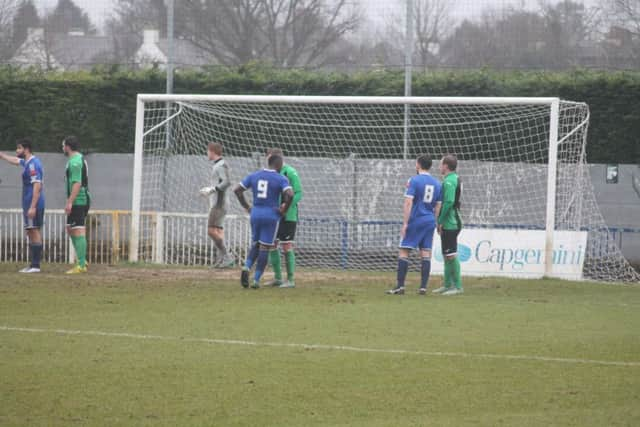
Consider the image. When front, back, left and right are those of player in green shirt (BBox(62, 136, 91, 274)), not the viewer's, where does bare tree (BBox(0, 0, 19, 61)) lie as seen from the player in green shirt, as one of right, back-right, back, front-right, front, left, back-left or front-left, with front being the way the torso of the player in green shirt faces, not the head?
right

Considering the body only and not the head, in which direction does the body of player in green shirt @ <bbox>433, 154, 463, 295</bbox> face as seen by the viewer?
to the viewer's left

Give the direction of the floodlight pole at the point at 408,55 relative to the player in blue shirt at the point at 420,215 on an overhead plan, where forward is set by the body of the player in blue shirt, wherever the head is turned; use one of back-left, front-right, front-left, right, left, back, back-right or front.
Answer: front-right

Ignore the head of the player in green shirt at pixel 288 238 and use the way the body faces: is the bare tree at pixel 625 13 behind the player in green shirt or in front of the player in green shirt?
behind

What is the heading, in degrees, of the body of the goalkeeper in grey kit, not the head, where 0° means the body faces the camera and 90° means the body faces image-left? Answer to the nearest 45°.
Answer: approximately 90°

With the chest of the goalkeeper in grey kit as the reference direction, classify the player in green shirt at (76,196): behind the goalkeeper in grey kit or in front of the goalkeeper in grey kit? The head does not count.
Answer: in front

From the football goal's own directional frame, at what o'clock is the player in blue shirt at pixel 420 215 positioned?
The player in blue shirt is roughly at 10 o'clock from the football goal.
